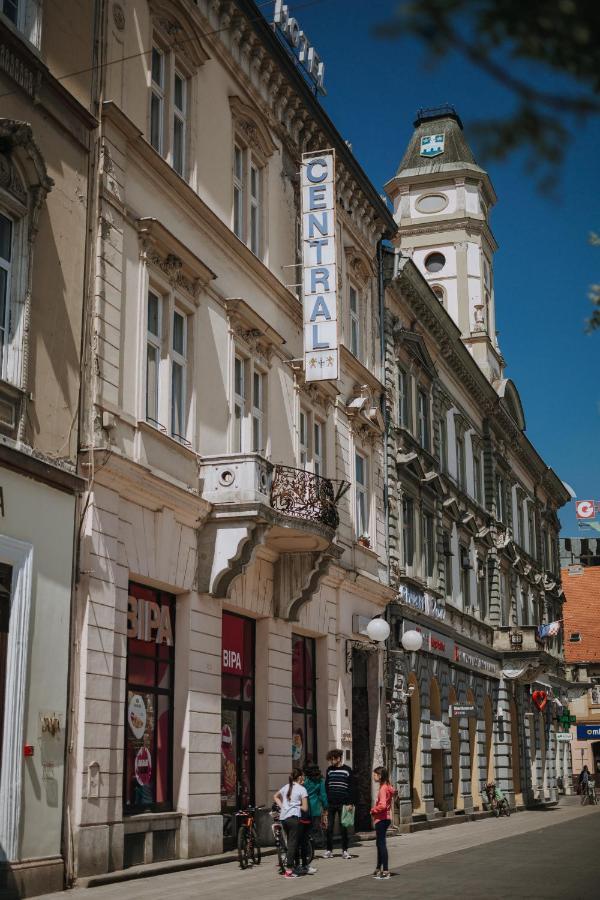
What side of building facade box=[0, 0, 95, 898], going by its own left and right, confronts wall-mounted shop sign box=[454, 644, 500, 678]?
left

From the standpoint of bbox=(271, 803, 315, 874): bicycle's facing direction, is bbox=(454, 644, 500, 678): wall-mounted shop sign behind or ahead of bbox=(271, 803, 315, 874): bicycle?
behind

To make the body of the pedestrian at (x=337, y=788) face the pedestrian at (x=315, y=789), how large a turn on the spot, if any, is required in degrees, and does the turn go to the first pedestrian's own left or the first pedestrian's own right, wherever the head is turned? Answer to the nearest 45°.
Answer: approximately 45° to the first pedestrian's own right

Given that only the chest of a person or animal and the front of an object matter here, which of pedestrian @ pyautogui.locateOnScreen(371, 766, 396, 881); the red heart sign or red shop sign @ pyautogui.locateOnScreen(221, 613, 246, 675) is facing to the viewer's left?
the pedestrian

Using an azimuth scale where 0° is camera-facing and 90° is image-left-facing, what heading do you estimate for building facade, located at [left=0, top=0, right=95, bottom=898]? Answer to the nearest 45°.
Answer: approximately 315°

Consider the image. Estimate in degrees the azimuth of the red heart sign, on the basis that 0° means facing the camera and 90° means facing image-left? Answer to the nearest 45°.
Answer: approximately 0°

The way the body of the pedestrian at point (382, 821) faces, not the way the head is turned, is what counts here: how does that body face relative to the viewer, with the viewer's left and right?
facing to the left of the viewer

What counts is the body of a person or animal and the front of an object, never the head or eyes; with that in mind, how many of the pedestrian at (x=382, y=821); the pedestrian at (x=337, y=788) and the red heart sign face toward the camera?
2

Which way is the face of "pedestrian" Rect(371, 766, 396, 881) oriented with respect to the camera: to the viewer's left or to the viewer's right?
to the viewer's left

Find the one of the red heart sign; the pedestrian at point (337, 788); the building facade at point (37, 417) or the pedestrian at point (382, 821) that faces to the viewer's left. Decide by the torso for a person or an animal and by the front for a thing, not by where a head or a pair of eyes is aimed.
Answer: the pedestrian at point (382, 821)
